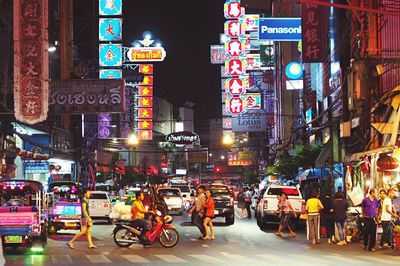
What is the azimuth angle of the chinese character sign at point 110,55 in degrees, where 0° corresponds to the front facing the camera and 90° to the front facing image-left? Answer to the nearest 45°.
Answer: approximately 0°

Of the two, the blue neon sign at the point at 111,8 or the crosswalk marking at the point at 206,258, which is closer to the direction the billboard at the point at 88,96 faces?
the crosswalk marking

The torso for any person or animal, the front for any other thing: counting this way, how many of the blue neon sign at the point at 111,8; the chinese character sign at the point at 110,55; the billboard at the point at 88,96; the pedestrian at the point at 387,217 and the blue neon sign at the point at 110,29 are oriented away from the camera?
0

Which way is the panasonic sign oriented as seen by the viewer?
toward the camera

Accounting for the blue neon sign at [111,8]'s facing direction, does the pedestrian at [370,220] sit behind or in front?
in front

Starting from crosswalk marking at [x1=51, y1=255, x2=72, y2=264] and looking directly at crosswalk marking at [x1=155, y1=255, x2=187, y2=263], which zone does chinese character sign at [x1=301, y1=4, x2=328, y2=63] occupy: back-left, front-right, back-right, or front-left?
front-left

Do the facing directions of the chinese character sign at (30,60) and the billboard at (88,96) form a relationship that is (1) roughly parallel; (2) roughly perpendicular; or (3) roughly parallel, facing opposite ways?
roughly parallel

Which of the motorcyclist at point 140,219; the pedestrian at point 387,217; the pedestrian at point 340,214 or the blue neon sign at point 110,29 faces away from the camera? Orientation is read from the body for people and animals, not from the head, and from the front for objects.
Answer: the pedestrian at point 340,214

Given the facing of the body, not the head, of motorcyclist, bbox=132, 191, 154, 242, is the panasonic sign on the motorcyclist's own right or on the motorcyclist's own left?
on the motorcyclist's own left

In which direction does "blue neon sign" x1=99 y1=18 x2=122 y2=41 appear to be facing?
toward the camera

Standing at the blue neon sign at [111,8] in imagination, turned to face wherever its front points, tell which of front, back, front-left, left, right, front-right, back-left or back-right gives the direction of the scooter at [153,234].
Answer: front
